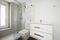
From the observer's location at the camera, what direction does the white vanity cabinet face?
facing the viewer and to the left of the viewer
